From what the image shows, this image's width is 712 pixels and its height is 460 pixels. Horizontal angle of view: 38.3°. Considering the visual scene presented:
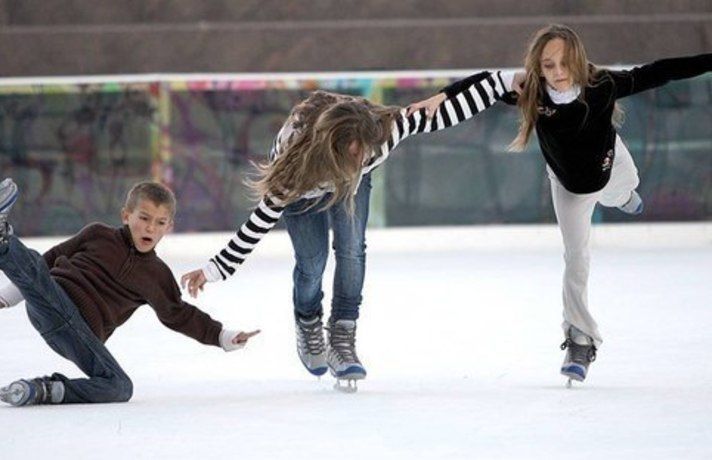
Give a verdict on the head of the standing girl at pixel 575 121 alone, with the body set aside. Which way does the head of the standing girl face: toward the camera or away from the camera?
toward the camera

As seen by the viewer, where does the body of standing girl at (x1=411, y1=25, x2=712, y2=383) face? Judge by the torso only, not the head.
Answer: toward the camera

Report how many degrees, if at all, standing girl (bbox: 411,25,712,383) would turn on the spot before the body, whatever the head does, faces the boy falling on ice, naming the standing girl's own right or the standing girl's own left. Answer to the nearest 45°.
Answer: approximately 90° to the standing girl's own right
